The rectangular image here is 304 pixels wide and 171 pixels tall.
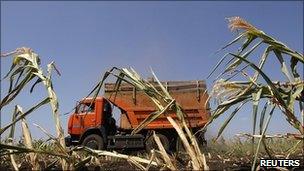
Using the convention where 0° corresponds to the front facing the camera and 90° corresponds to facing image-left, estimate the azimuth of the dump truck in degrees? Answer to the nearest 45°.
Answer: approximately 90°
